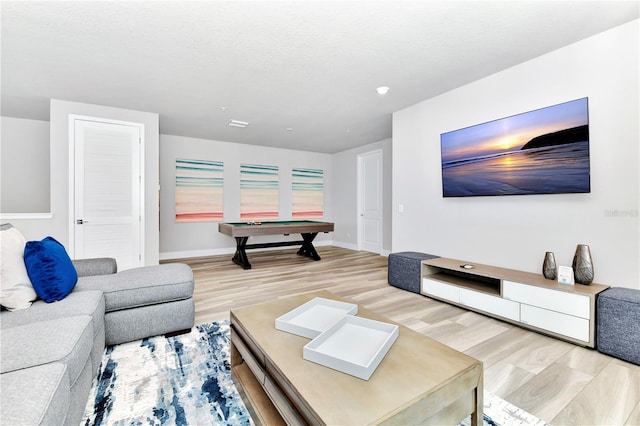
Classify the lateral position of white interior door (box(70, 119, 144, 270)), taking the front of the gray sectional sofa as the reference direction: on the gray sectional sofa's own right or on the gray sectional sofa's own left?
on the gray sectional sofa's own left

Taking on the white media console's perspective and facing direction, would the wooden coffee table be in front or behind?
in front

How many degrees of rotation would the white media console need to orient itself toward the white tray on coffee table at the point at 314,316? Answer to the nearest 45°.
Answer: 0° — it already faces it

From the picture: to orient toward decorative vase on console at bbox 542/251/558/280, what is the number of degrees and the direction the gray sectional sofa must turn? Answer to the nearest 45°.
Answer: approximately 45° to its right

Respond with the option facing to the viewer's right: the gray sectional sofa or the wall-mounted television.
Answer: the gray sectional sofa

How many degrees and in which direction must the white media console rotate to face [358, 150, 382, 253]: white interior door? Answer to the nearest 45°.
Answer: approximately 90° to its right

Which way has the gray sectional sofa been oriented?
to the viewer's right

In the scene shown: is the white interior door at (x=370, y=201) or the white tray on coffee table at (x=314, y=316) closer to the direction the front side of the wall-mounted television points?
the white tray on coffee table

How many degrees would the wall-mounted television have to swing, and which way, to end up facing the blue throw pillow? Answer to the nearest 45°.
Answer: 0° — it already faces it

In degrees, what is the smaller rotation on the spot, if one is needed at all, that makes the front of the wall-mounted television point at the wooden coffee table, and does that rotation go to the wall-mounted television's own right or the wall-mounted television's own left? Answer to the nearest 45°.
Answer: approximately 45° to the wall-mounted television's own left

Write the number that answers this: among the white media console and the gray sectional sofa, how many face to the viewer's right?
1

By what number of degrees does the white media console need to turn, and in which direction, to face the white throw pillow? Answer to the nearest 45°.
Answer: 0° — it already faces it
